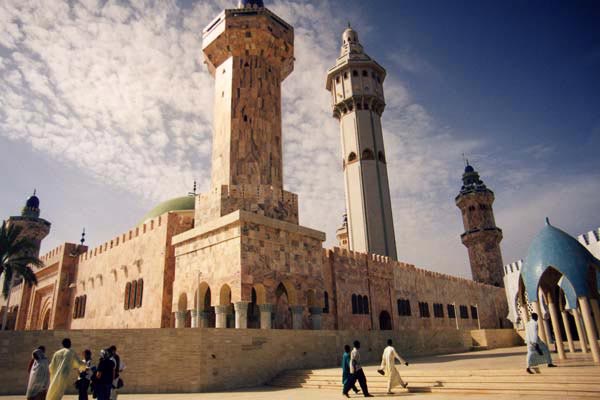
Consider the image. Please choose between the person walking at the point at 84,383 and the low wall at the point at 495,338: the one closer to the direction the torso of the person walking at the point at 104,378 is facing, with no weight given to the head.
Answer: the person walking

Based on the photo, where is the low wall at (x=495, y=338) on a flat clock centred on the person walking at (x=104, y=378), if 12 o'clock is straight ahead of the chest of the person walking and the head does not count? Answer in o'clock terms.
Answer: The low wall is roughly at 2 o'clock from the person walking.

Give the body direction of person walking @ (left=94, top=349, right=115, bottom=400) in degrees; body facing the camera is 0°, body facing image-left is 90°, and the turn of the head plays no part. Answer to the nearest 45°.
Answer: approximately 180°

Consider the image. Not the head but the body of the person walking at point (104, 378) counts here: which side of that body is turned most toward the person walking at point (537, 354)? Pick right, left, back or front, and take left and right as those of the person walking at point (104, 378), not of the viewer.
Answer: right

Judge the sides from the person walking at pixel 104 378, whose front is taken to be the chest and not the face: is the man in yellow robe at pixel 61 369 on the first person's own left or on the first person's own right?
on the first person's own left

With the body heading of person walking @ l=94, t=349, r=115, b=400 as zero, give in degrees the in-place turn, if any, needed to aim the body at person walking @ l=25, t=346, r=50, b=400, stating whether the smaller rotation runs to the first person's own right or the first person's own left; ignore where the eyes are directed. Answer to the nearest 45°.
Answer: approximately 90° to the first person's own left

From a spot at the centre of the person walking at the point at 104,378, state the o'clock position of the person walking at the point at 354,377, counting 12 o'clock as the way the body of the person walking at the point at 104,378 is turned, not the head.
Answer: the person walking at the point at 354,377 is roughly at 3 o'clock from the person walking at the point at 104,378.
